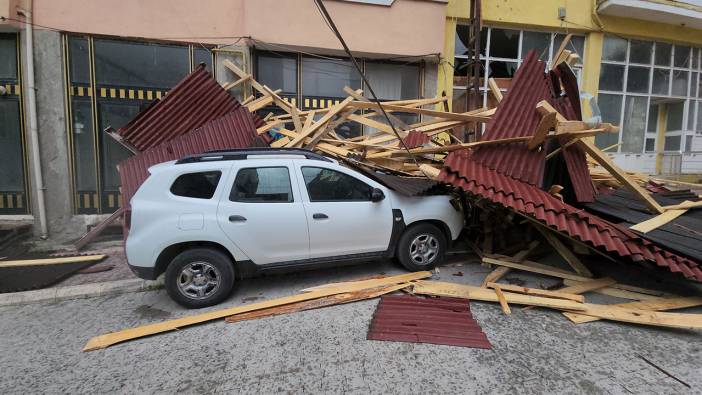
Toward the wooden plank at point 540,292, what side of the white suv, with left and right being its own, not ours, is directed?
front

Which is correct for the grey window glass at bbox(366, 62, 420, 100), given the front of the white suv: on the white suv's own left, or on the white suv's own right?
on the white suv's own left

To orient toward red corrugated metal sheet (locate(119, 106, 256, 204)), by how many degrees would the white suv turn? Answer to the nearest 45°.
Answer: approximately 135° to its left

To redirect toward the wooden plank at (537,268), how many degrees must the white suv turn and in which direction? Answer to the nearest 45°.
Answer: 0° — it already faces it

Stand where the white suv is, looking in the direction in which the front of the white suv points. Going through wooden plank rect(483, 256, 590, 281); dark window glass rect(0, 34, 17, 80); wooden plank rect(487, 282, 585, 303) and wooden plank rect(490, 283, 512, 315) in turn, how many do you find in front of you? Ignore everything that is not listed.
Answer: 3

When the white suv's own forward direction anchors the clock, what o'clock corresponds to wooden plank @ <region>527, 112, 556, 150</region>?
The wooden plank is roughly at 12 o'clock from the white suv.

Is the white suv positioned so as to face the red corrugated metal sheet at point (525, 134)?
yes

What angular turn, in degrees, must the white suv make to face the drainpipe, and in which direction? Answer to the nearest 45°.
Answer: approximately 135° to its left

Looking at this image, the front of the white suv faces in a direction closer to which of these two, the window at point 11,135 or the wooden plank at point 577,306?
the wooden plank

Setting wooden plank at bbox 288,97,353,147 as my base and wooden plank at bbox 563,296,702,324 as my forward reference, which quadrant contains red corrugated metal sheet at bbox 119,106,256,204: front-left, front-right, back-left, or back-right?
back-right

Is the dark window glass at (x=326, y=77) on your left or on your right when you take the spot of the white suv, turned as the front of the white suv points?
on your left

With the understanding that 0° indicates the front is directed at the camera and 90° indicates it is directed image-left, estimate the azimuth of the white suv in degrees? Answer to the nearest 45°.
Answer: approximately 270°

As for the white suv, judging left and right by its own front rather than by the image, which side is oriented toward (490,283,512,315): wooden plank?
front

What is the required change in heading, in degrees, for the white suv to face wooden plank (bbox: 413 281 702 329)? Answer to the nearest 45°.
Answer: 0° — it already faces it

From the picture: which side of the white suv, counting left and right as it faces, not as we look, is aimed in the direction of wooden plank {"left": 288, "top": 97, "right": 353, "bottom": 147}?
left
